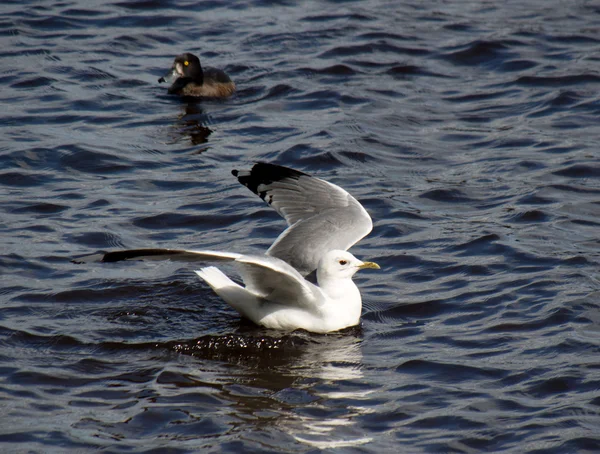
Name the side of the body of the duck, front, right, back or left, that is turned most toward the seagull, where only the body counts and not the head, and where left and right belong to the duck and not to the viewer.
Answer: left

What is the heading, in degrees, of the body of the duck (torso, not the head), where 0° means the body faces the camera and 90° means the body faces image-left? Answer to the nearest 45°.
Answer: approximately 90°
